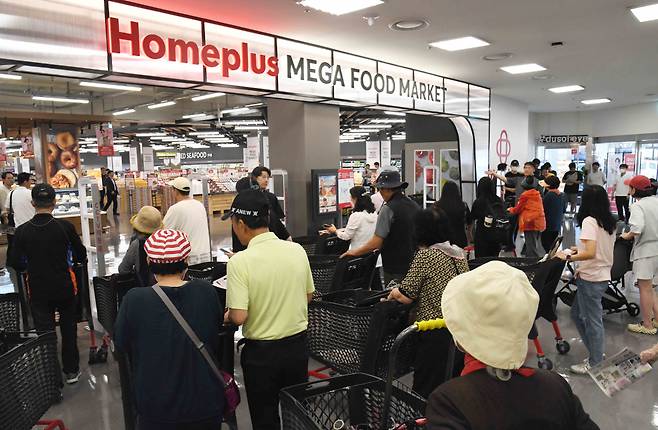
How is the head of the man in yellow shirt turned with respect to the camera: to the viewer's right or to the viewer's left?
to the viewer's left

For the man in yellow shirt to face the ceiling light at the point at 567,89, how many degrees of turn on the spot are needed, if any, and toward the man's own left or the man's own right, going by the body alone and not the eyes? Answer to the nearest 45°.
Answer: approximately 90° to the man's own right

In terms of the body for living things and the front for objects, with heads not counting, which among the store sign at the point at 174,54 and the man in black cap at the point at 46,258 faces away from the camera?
the man in black cap

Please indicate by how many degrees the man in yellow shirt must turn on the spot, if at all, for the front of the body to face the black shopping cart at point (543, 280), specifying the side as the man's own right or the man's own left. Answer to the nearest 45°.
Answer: approximately 90° to the man's own right

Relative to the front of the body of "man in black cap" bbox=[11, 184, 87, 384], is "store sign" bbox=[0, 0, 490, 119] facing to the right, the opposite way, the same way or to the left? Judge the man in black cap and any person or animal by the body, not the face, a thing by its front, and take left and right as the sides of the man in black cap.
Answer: the opposite way

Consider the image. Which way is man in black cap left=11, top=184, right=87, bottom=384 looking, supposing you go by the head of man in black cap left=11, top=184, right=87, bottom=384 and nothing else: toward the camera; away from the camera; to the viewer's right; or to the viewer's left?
away from the camera

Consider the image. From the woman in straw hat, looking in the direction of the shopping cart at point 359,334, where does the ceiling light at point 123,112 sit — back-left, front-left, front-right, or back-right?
back-left

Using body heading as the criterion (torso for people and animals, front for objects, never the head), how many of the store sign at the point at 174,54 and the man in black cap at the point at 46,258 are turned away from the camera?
1

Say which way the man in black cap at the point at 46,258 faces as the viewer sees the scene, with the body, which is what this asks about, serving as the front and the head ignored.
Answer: away from the camera
